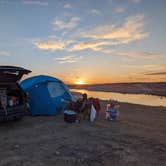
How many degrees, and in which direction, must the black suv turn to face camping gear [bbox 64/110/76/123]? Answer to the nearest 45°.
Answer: approximately 135° to its right

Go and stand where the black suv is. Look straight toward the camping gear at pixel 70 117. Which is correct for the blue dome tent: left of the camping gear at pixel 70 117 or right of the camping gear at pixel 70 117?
left

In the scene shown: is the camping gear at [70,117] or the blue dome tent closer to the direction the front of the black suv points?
the blue dome tent

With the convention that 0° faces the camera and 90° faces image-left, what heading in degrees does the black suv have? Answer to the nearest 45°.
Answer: approximately 135°

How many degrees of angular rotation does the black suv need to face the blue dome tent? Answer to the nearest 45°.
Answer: approximately 90° to its right
